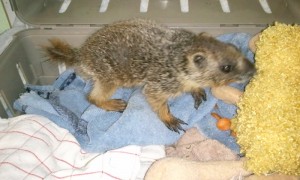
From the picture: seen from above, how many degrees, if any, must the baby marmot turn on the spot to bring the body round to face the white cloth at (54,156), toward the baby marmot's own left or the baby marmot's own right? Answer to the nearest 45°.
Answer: approximately 135° to the baby marmot's own right

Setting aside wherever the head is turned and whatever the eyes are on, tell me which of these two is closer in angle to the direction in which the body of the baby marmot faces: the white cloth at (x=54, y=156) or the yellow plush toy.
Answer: the yellow plush toy

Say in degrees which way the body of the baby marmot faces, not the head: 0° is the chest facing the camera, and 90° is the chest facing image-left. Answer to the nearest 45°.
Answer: approximately 270°
